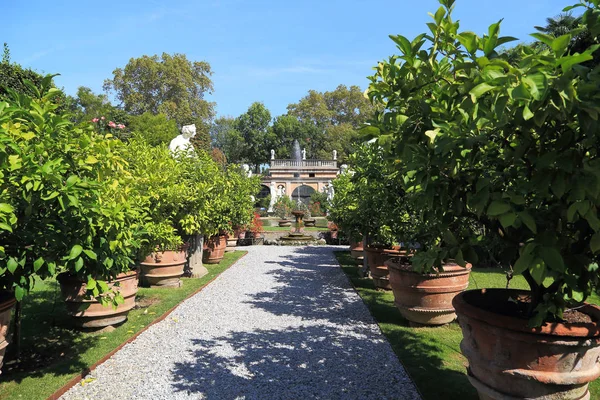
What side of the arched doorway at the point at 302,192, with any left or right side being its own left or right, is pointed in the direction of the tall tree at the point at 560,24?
front

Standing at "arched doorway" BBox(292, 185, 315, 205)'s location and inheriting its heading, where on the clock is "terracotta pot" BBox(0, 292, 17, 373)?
The terracotta pot is roughly at 12 o'clock from the arched doorway.

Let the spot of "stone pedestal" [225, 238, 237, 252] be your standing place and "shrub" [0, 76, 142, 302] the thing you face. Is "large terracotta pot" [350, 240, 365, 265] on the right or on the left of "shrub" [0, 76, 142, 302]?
left

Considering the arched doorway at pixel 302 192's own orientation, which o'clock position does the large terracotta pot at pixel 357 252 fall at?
The large terracotta pot is roughly at 12 o'clock from the arched doorway.

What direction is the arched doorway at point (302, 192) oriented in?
toward the camera

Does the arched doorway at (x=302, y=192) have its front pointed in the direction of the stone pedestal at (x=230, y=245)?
yes

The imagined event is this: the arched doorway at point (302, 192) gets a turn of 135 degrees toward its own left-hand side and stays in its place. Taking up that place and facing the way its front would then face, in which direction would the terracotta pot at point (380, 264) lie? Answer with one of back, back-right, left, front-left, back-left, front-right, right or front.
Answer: back-right

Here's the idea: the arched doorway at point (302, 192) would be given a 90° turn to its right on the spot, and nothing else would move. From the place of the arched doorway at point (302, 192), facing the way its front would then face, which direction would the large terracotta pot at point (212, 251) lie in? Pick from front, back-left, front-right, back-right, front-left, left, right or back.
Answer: left

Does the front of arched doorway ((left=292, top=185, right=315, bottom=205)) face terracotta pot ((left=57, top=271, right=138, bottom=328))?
yes

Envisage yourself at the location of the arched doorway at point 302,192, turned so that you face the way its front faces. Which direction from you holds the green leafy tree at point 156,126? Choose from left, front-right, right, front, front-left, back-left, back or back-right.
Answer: front-right

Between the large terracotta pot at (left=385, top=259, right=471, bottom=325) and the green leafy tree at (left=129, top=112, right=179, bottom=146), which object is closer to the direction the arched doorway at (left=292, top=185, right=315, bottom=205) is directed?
the large terracotta pot

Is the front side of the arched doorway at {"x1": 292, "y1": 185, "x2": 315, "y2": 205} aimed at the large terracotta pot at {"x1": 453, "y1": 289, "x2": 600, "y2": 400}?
yes

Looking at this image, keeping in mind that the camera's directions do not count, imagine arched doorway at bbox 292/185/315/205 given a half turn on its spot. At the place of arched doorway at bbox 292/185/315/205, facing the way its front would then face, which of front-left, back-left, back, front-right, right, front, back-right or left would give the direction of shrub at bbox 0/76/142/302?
back

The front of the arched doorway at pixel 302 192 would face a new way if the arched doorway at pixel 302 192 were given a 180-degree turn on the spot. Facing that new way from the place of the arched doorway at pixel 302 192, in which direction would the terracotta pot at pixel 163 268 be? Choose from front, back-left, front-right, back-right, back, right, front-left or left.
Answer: back

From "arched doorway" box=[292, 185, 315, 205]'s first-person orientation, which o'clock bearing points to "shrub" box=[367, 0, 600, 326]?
The shrub is roughly at 12 o'clock from the arched doorway.

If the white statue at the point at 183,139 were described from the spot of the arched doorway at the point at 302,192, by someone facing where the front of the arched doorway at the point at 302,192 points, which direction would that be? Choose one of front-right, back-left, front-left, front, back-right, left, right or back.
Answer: front
